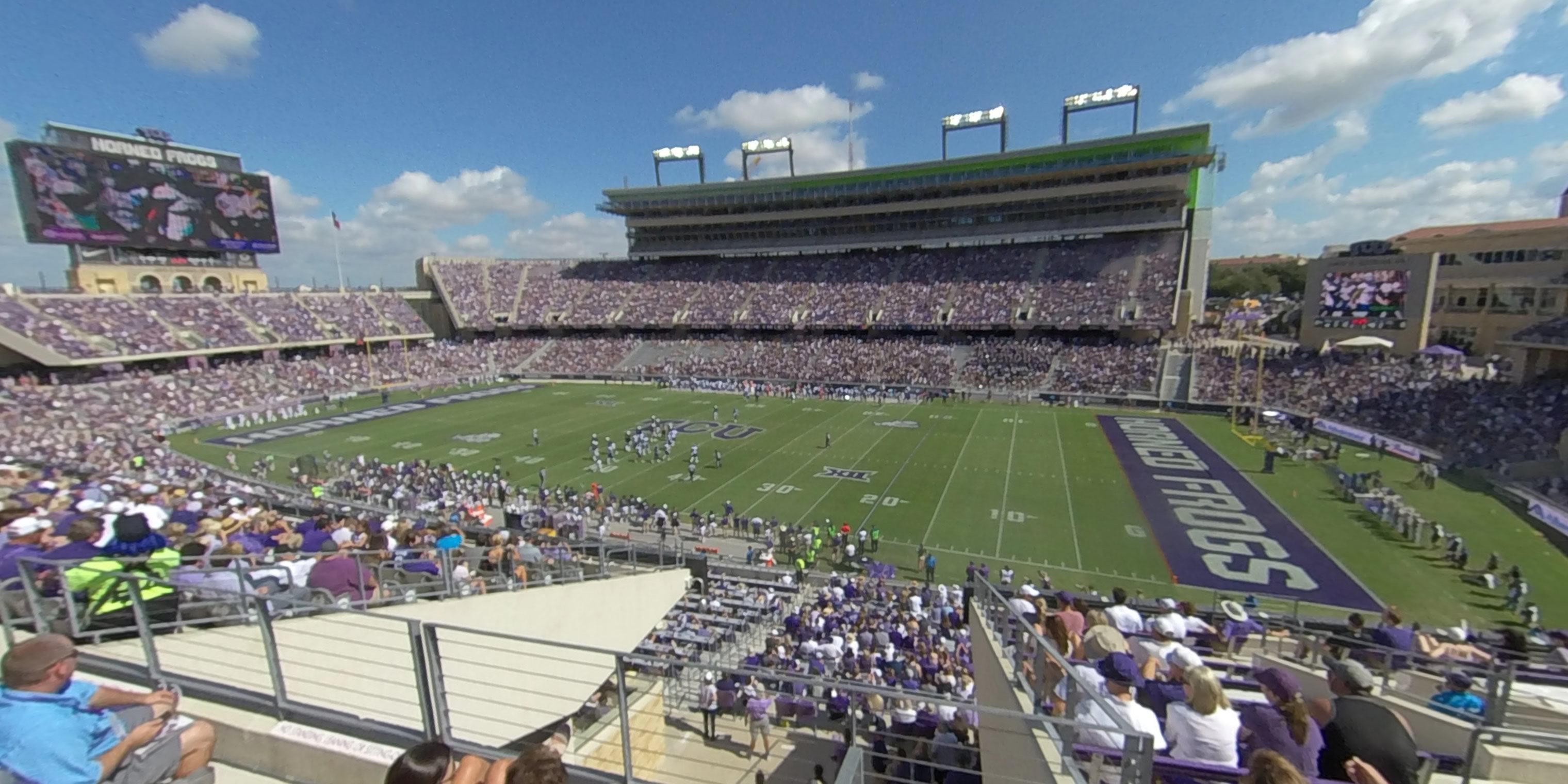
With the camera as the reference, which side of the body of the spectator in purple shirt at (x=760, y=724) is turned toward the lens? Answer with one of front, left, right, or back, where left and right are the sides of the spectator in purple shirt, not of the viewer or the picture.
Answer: back

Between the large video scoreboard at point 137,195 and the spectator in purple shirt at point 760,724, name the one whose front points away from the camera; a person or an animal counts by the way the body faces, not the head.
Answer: the spectator in purple shirt

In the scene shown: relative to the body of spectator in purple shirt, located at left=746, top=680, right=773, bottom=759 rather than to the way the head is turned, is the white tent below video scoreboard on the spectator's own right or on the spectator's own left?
on the spectator's own right

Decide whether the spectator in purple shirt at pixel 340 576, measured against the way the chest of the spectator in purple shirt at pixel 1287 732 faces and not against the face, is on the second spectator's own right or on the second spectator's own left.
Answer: on the second spectator's own left

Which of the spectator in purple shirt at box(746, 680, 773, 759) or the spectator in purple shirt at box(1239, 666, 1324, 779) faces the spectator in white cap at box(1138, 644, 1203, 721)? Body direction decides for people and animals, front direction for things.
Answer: the spectator in purple shirt at box(1239, 666, 1324, 779)

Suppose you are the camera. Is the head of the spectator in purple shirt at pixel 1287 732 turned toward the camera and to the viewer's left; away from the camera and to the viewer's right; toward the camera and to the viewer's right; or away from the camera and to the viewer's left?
away from the camera and to the viewer's left

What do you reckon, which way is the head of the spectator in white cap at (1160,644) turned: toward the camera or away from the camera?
away from the camera

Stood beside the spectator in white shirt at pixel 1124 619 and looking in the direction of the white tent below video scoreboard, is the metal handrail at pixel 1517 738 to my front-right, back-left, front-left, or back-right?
back-right

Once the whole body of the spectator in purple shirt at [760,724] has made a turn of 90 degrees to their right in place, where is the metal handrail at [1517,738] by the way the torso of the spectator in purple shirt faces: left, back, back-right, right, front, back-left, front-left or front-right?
front-right

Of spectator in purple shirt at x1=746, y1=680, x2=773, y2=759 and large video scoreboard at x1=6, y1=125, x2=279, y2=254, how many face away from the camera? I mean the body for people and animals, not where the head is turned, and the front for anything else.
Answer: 1

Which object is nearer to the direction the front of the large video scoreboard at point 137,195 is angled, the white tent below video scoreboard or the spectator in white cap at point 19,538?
the white tent below video scoreboard

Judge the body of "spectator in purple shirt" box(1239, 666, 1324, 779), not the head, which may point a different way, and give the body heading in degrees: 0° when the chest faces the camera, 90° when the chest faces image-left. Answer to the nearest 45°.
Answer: approximately 135°

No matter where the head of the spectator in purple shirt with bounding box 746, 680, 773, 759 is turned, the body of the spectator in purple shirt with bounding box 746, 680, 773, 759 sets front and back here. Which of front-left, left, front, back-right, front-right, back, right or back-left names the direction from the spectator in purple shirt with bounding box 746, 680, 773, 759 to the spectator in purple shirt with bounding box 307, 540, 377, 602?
left
